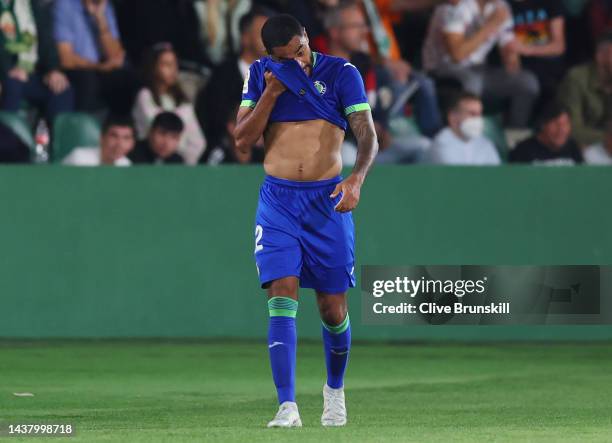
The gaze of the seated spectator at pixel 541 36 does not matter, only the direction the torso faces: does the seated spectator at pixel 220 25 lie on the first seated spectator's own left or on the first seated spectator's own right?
on the first seated spectator's own right

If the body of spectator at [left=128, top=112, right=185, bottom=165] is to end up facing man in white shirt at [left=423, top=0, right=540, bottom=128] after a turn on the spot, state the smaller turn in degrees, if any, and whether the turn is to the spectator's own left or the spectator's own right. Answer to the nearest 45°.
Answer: approximately 90° to the spectator's own left

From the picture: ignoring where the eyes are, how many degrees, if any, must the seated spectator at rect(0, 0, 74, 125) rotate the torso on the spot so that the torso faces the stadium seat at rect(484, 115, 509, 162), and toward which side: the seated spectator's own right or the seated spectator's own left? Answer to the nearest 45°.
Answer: approximately 90° to the seated spectator's own left

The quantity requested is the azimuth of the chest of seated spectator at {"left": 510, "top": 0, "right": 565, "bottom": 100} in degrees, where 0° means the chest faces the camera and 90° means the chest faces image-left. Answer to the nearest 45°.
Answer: approximately 0°

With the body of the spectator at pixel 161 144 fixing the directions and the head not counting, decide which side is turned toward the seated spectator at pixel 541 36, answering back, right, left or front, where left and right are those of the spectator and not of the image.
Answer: left
